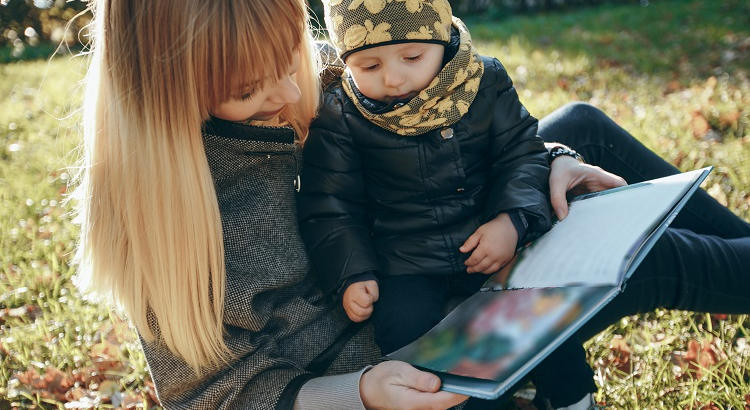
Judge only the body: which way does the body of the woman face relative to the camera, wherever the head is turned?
to the viewer's right

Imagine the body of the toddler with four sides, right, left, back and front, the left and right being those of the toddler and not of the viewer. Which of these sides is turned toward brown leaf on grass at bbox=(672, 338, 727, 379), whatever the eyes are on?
left

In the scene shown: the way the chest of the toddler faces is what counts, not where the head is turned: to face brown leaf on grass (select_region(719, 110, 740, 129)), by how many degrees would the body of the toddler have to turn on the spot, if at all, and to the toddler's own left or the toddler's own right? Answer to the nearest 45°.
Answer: approximately 135° to the toddler's own left

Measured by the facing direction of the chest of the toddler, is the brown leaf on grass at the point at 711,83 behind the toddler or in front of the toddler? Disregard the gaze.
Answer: behind

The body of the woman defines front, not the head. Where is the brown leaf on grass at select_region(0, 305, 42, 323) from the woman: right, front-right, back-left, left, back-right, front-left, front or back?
back-left

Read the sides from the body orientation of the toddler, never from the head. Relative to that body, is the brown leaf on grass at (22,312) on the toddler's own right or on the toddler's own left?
on the toddler's own right

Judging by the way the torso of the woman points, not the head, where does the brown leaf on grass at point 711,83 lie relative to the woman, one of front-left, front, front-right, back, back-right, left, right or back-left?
front-left

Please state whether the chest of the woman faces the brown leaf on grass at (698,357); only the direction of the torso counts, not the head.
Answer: yes

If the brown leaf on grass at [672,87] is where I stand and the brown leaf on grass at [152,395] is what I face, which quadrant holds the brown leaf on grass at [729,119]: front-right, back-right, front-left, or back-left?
front-left

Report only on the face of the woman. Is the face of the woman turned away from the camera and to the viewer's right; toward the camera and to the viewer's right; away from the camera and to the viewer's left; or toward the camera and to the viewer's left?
toward the camera and to the viewer's right

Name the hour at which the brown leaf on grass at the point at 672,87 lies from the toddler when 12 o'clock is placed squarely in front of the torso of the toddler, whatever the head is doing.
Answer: The brown leaf on grass is roughly at 7 o'clock from the toddler.

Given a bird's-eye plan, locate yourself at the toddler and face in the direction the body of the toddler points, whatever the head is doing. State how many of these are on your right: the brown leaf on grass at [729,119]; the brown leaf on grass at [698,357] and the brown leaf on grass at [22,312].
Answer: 1

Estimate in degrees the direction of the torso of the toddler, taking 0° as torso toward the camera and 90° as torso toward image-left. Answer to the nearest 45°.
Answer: approximately 0°
